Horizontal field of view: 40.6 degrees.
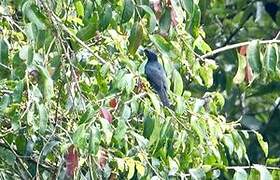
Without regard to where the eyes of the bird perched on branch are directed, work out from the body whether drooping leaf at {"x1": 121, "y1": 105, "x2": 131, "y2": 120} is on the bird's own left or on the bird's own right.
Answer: on the bird's own left

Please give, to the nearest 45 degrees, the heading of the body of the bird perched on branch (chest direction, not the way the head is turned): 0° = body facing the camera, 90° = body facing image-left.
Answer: approximately 135°
